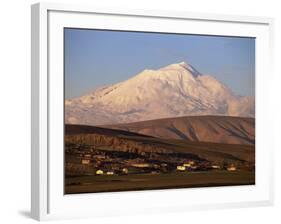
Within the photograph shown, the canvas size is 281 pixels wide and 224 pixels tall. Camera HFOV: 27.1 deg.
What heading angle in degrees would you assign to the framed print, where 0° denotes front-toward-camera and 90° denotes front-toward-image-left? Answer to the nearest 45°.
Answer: approximately 315°
